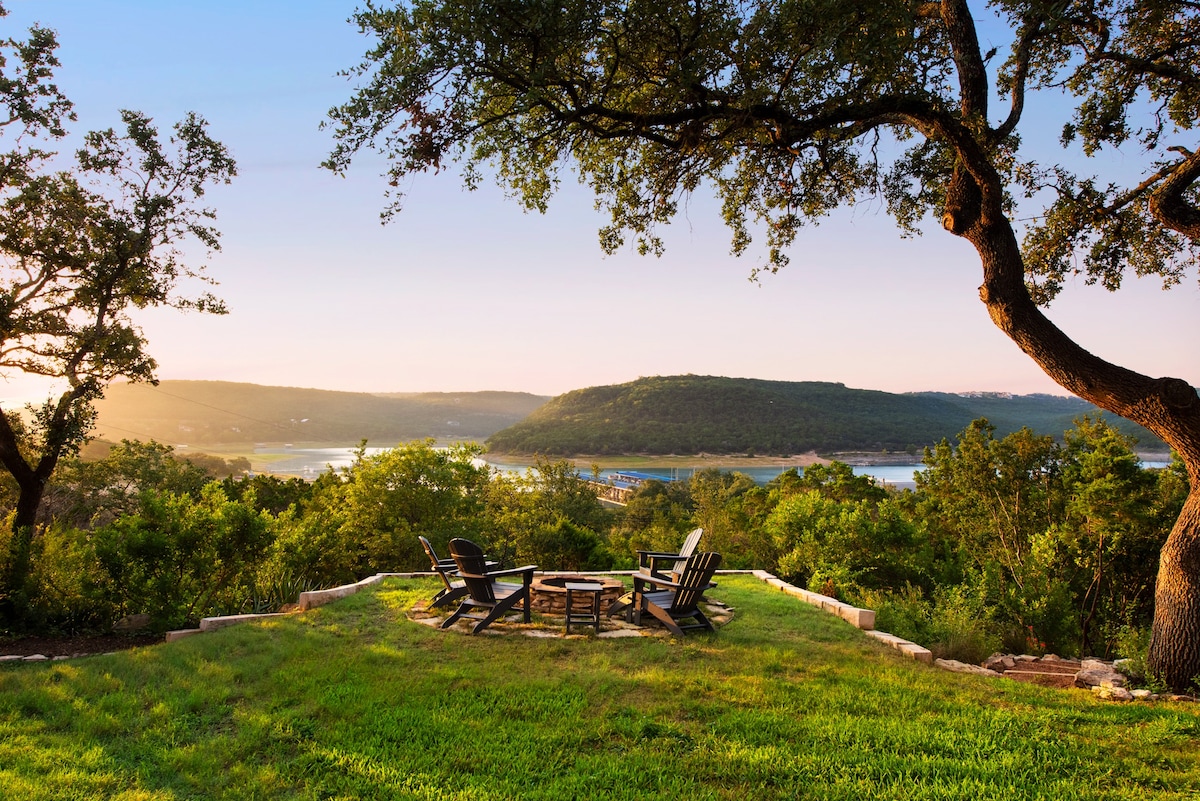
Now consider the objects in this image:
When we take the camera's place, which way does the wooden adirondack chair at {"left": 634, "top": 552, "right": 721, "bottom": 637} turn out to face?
facing away from the viewer and to the left of the viewer

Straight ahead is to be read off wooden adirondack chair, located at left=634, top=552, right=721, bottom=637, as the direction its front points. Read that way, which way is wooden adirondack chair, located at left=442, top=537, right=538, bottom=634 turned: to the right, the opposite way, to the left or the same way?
to the right

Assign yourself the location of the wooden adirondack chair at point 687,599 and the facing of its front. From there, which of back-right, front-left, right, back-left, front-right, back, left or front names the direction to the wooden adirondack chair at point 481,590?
front-left

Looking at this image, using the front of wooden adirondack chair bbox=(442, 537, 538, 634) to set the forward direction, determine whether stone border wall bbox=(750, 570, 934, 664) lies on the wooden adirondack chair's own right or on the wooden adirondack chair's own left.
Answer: on the wooden adirondack chair's own right

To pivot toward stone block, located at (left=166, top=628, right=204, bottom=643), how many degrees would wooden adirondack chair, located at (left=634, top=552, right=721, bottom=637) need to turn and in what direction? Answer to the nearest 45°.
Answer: approximately 45° to its left

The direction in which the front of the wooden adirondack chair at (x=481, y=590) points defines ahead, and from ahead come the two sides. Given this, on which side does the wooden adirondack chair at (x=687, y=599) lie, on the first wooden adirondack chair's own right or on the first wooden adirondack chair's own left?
on the first wooden adirondack chair's own right

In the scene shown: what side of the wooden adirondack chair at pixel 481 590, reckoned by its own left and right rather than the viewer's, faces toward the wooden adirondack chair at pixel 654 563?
front

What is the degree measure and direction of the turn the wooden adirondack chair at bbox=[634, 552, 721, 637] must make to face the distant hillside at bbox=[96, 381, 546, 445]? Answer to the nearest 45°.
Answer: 0° — it already faces it

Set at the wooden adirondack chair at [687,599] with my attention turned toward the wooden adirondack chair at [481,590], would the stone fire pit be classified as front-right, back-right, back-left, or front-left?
front-right

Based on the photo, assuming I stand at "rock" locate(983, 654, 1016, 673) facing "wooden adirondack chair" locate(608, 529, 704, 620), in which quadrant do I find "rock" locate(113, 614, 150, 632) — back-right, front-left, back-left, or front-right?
front-left

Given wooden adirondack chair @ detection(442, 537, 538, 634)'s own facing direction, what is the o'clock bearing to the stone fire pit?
The stone fire pit is roughly at 12 o'clock from the wooden adirondack chair.

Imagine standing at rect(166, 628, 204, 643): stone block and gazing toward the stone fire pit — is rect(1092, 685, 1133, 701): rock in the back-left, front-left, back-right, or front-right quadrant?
front-right

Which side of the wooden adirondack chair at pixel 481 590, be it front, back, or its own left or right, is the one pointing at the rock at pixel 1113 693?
right

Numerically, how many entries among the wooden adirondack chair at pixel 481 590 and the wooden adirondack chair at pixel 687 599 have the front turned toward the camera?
0

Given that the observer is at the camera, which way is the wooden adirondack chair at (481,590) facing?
facing away from the viewer and to the right of the viewer
